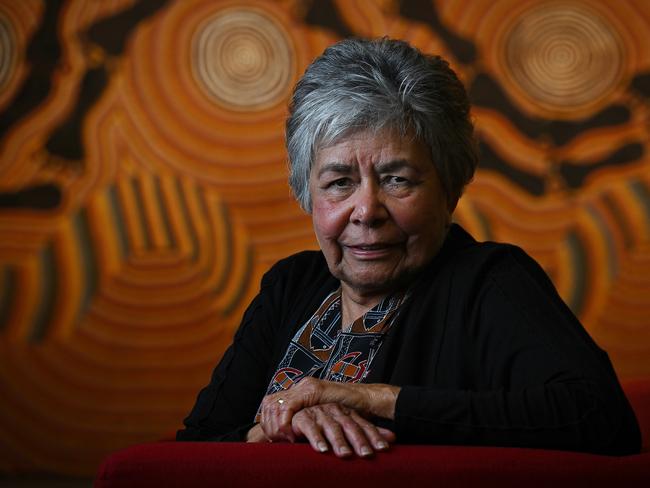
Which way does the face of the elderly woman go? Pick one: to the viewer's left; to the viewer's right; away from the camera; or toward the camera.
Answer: toward the camera

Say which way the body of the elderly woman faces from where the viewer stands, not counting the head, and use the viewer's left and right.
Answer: facing the viewer and to the left of the viewer
